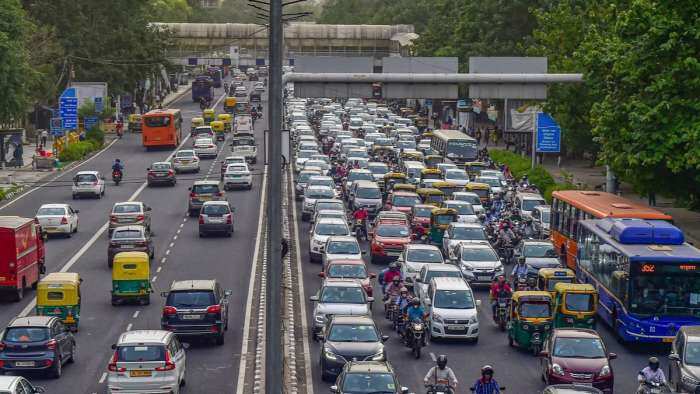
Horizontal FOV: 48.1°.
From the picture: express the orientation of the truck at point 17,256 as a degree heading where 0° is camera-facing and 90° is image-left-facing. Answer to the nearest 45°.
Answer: approximately 225°

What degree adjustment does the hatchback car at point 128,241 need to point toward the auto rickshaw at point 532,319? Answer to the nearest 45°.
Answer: approximately 135° to its right

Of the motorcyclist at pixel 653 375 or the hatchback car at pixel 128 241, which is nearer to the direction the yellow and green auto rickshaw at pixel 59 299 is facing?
the hatchback car

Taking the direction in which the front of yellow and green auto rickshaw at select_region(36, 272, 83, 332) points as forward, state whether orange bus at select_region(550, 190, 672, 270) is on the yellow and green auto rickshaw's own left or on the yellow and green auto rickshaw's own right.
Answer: on the yellow and green auto rickshaw's own right

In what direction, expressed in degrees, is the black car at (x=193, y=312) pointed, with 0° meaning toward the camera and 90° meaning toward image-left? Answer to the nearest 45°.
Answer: approximately 180°

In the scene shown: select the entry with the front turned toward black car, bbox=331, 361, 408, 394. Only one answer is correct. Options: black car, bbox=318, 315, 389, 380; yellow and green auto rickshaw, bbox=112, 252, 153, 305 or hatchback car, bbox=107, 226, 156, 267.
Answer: black car, bbox=318, 315, 389, 380
